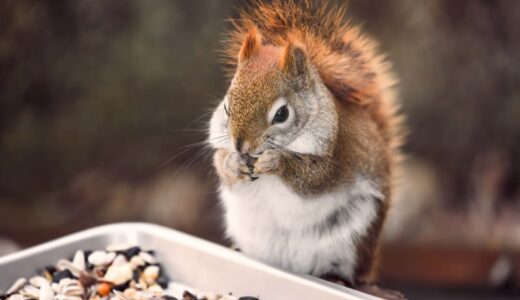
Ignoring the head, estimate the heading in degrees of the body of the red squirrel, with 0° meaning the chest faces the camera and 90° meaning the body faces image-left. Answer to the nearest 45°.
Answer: approximately 45°
